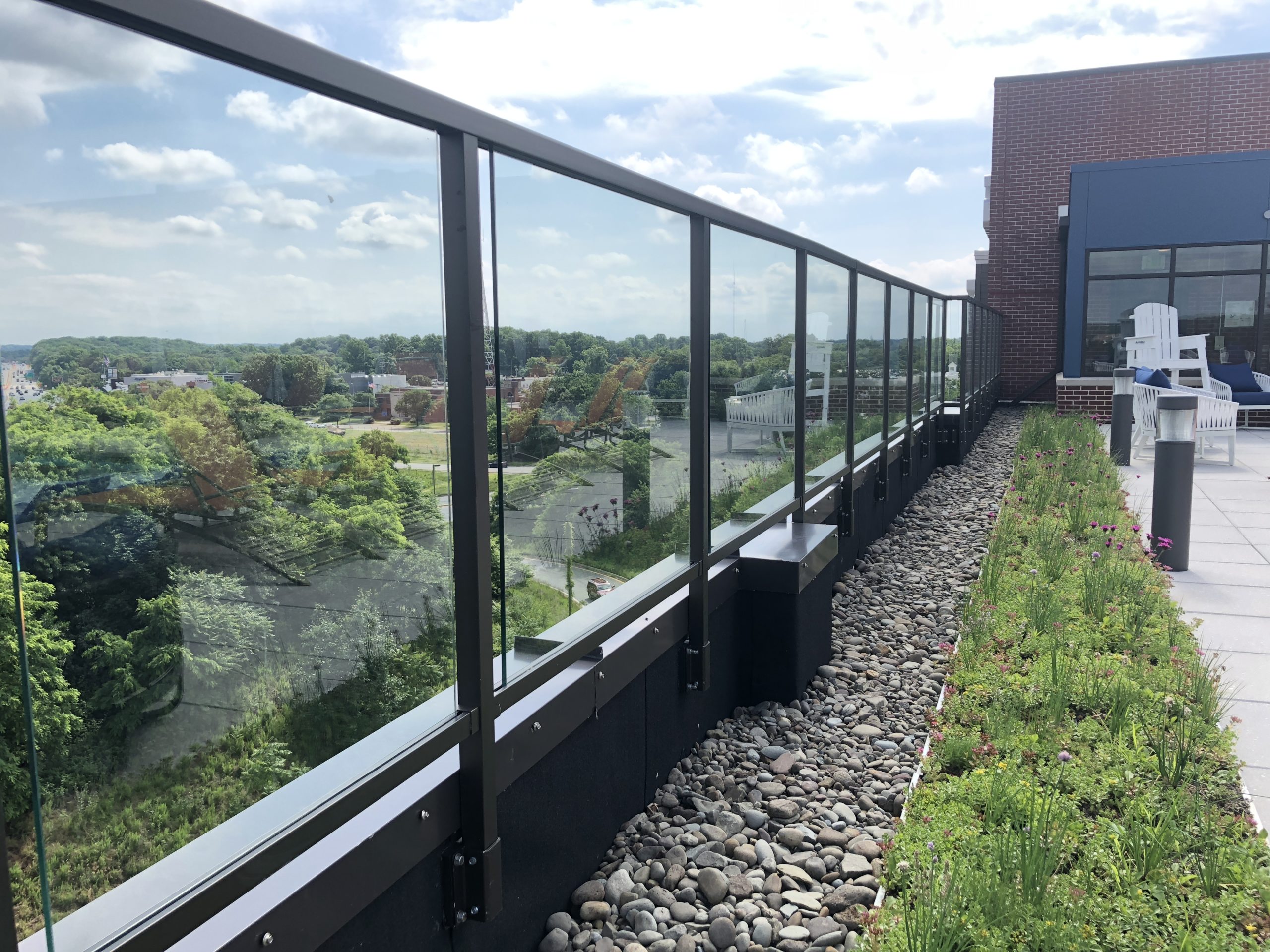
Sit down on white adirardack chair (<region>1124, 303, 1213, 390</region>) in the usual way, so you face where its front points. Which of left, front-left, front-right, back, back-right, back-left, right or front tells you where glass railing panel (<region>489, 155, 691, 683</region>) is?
front-right

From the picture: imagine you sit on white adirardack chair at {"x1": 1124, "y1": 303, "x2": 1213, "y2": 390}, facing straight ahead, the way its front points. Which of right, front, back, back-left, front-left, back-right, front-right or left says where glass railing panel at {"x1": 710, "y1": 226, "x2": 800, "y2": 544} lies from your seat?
front-right

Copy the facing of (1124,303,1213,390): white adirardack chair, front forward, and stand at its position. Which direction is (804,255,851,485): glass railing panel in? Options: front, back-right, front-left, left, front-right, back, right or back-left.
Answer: front-right

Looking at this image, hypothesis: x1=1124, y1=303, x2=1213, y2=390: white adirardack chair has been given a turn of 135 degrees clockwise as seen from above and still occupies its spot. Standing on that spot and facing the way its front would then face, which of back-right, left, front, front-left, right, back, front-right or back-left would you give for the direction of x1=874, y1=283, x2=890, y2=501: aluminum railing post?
left

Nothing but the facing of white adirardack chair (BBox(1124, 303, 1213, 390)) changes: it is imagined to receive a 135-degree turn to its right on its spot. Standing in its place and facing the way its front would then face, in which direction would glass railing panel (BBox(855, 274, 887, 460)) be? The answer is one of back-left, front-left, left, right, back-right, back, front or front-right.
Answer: left

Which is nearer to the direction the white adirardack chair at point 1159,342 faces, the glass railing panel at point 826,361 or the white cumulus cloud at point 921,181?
the glass railing panel

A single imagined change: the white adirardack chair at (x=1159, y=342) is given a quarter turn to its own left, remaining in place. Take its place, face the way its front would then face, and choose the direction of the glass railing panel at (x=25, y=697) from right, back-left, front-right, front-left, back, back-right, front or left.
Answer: back-right

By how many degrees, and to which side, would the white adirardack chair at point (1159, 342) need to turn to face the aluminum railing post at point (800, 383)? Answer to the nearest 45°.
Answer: approximately 45° to its right

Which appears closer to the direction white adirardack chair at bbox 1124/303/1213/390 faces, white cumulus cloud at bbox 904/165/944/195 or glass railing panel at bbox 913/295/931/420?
the glass railing panel

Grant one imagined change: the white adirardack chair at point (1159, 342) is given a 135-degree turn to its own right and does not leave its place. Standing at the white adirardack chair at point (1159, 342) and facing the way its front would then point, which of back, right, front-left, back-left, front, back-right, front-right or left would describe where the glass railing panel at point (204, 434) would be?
left

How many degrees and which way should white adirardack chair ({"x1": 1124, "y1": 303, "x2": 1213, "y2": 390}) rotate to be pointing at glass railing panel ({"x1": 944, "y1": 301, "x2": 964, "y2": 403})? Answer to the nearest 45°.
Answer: approximately 45° to its right

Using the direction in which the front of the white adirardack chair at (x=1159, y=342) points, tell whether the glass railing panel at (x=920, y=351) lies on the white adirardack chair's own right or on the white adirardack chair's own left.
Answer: on the white adirardack chair's own right

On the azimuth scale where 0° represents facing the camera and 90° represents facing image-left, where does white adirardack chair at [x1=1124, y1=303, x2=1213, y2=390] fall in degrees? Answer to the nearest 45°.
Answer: approximately 315°
